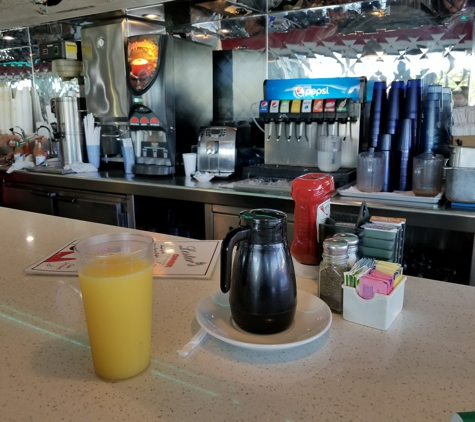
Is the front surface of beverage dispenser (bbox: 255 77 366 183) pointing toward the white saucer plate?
yes

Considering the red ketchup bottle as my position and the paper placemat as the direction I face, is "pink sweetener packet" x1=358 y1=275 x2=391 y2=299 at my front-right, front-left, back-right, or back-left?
back-left

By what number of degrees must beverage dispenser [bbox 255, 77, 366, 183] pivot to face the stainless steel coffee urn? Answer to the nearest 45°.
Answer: approximately 90° to its right

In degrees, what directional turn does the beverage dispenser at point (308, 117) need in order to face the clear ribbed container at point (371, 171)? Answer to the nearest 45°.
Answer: approximately 45° to its left

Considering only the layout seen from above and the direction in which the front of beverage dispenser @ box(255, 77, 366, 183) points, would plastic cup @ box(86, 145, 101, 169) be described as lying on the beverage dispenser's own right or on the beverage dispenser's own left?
on the beverage dispenser's own right

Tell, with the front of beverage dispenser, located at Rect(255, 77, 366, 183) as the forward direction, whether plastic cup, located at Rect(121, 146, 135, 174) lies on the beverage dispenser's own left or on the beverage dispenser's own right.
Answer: on the beverage dispenser's own right

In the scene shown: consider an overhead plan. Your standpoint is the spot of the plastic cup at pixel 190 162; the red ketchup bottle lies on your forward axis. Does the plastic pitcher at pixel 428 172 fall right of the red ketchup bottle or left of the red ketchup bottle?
left

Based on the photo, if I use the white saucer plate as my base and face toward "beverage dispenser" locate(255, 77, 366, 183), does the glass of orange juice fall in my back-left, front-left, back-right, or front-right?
back-left

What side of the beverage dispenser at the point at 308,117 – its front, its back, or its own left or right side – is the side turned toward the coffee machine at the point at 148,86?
right

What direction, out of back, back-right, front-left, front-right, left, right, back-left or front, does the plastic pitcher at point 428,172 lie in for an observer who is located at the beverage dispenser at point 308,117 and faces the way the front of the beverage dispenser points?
front-left

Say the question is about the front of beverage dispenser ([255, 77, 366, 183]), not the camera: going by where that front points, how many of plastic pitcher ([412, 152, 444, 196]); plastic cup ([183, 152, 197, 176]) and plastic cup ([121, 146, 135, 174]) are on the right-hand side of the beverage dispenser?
2

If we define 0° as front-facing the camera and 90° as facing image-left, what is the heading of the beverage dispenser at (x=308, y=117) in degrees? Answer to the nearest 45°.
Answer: approximately 0°

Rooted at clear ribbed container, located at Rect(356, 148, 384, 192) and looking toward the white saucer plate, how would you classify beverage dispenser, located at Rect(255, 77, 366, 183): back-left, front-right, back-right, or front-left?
back-right

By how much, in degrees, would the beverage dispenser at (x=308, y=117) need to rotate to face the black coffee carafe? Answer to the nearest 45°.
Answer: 0° — it already faces it
